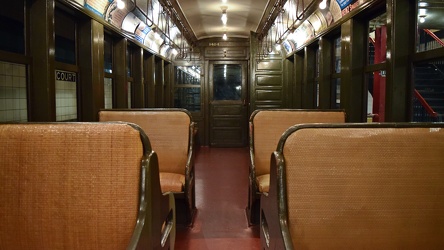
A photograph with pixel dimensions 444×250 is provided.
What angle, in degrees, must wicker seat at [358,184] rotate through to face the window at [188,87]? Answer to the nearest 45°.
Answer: approximately 45° to its left

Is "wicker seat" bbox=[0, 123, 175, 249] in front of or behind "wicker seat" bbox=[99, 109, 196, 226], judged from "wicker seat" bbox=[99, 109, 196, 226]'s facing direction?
in front

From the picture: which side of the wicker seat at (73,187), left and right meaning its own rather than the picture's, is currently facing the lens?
back

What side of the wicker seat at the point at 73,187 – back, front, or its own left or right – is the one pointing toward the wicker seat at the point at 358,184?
right

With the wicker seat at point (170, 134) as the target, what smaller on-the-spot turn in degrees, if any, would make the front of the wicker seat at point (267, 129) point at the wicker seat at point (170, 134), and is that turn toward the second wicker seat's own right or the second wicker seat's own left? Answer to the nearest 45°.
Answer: approximately 90° to the second wicker seat's own right

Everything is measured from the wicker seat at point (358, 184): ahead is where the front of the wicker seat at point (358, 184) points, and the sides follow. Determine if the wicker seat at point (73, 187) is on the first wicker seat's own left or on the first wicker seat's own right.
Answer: on the first wicker seat's own left
